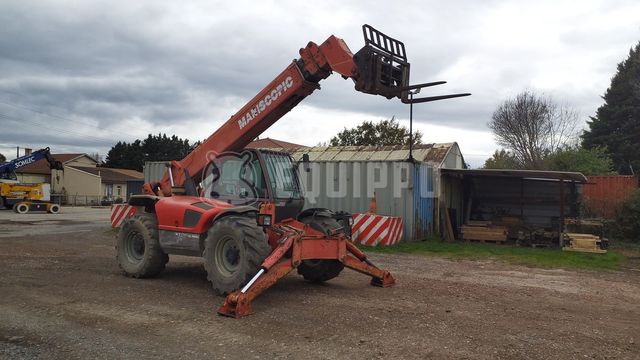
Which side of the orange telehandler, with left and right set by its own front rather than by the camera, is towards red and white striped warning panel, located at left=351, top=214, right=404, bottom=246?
left

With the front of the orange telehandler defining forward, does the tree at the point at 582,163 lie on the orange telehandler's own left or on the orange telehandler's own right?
on the orange telehandler's own left

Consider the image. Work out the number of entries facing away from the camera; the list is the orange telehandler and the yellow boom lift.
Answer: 0

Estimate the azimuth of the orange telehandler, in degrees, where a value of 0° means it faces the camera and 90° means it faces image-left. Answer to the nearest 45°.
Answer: approximately 315°

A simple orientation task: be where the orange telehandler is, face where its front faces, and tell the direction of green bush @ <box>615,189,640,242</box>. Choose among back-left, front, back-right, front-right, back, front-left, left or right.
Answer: left
